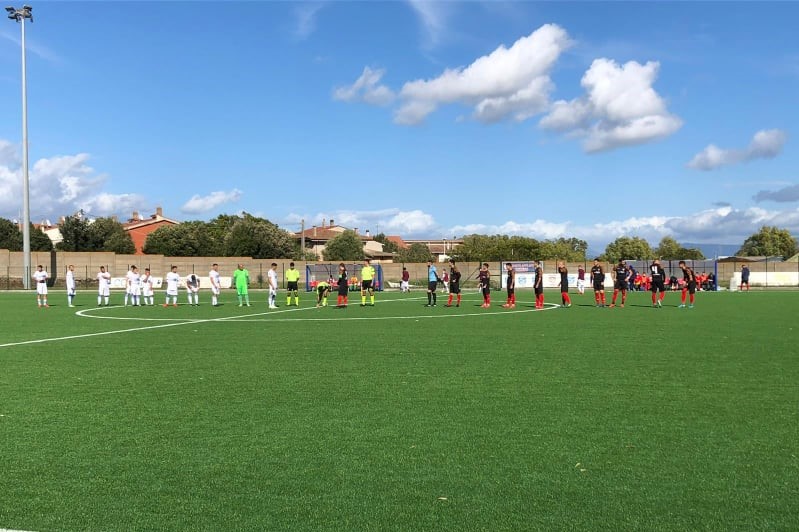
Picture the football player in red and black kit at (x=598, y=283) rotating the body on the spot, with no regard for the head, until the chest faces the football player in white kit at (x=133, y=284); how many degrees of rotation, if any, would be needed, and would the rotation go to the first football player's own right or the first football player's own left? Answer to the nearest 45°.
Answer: approximately 45° to the first football player's own right

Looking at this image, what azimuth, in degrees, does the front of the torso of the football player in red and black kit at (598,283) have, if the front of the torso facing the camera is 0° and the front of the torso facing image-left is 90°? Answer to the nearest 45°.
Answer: approximately 45°
